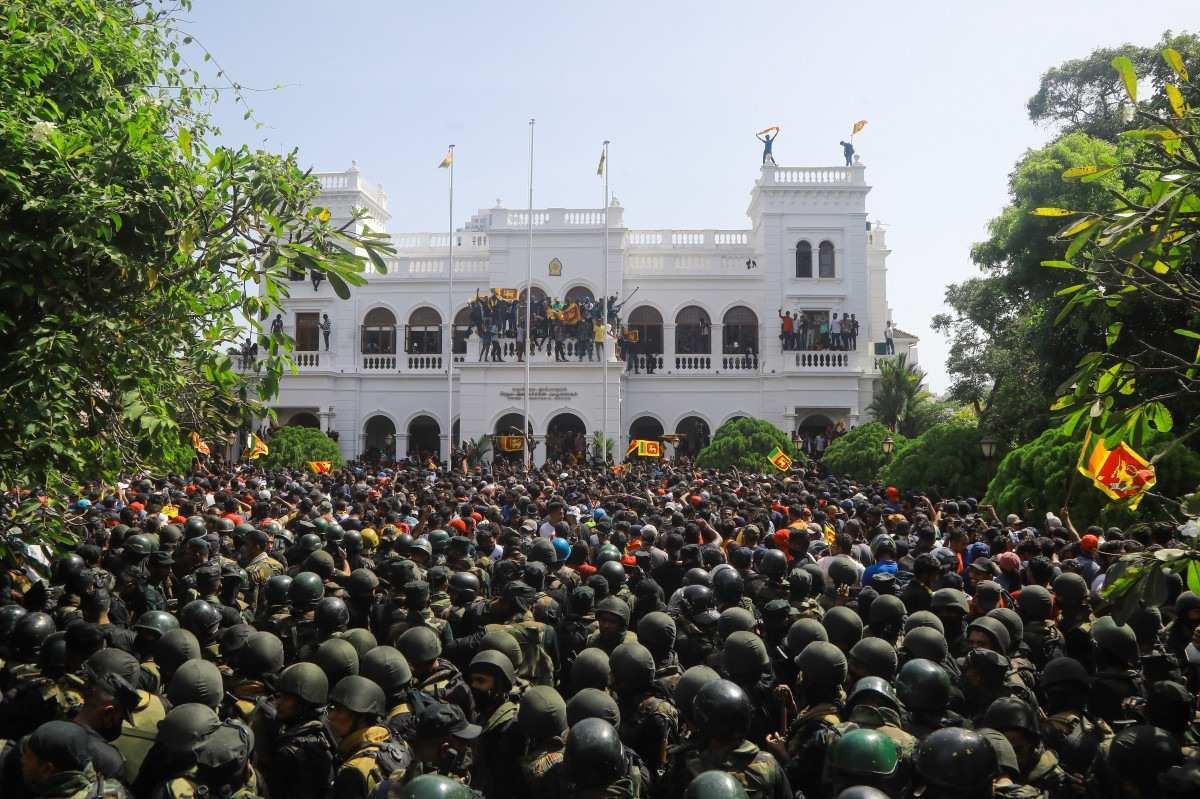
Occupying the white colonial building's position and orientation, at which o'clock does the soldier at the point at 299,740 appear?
The soldier is roughly at 12 o'clock from the white colonial building.

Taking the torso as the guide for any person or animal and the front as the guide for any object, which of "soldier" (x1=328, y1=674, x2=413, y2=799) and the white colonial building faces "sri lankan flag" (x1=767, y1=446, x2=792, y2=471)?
the white colonial building

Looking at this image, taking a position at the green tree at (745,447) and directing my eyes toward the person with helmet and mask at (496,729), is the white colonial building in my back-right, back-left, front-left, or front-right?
back-right

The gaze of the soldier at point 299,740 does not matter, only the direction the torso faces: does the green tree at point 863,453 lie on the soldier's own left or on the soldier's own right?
on the soldier's own right
